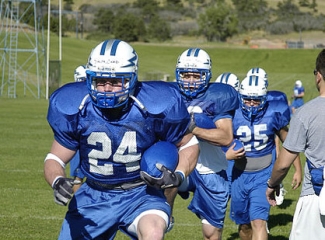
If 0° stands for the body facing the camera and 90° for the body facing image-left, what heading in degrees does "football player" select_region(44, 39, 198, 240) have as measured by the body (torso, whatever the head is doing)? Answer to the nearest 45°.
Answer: approximately 0°

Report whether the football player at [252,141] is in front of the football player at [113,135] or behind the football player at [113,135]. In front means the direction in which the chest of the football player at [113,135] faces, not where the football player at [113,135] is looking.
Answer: behind

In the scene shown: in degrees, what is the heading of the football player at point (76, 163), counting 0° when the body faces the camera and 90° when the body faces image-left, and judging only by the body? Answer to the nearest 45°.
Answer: approximately 45°

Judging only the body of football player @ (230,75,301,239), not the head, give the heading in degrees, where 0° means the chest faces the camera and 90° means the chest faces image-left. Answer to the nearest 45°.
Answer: approximately 0°

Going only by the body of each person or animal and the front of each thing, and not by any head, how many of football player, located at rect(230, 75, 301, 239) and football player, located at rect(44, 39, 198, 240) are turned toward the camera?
2
